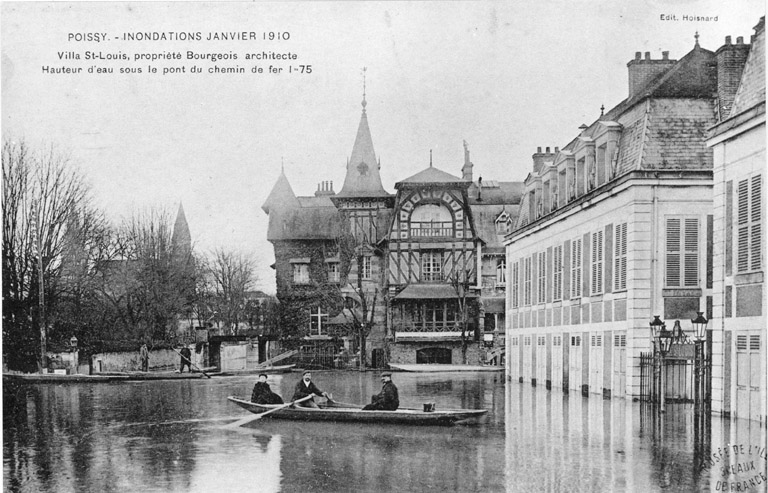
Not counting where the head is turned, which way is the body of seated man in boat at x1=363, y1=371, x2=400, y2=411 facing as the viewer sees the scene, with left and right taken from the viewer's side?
facing to the left of the viewer

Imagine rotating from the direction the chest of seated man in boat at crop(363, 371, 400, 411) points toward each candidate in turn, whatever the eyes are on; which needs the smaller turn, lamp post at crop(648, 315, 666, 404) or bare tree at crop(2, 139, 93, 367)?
the bare tree

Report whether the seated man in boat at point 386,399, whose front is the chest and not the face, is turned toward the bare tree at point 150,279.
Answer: no

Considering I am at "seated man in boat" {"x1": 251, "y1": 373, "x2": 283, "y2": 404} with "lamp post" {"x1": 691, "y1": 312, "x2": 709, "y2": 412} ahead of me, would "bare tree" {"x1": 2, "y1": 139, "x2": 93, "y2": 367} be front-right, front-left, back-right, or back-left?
back-left

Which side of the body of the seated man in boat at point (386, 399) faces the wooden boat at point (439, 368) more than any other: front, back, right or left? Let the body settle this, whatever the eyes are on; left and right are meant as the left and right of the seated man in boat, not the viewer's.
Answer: right
